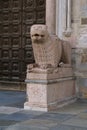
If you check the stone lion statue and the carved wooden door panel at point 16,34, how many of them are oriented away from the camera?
0

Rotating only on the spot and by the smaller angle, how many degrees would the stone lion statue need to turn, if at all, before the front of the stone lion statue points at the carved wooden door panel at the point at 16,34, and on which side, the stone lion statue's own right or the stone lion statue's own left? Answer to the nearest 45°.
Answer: approximately 135° to the stone lion statue's own right

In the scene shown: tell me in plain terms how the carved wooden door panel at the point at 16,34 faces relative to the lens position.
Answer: facing the viewer

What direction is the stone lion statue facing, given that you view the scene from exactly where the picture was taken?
facing the viewer and to the left of the viewer

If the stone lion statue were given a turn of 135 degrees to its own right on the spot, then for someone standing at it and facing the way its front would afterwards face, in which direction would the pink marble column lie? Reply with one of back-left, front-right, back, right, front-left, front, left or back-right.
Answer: front

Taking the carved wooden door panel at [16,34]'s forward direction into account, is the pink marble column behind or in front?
in front

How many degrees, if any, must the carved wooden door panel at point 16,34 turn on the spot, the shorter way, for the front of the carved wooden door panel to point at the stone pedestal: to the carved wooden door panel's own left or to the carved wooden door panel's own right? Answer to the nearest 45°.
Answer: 0° — it already faces it
